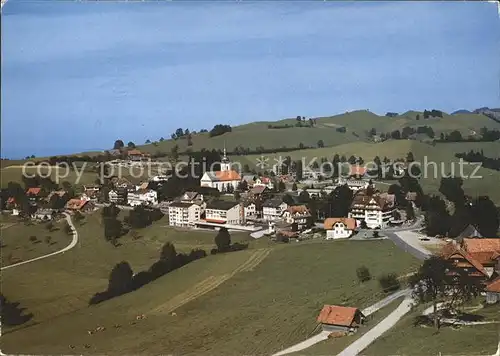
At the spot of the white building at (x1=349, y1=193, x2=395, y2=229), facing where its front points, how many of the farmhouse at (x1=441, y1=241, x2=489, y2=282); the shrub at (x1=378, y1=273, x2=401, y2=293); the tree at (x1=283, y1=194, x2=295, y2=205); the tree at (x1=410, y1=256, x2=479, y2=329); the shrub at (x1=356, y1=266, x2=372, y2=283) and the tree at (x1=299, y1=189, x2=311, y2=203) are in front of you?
4

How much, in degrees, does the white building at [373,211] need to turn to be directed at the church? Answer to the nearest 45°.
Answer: approximately 135° to its right

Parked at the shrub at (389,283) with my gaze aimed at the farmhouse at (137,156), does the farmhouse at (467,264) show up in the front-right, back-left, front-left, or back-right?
back-right

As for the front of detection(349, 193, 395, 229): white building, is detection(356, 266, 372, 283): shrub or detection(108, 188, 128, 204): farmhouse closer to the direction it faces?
the shrub

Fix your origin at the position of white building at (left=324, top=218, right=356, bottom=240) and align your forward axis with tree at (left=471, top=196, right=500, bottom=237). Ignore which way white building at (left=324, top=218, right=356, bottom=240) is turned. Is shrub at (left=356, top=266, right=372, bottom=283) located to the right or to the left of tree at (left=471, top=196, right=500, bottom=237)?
right

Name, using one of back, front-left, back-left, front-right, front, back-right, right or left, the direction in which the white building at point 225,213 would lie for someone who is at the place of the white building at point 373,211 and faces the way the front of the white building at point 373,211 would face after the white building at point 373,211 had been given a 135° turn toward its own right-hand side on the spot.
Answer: front-left

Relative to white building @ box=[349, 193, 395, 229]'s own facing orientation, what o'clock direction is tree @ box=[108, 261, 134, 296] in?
The tree is roughly at 2 o'clock from the white building.

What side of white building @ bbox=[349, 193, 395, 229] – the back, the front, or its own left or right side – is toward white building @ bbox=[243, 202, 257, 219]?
right

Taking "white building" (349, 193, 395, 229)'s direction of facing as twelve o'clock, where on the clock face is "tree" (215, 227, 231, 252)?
The tree is roughly at 2 o'clock from the white building.

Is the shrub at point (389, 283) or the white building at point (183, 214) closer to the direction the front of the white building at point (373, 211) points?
the shrub

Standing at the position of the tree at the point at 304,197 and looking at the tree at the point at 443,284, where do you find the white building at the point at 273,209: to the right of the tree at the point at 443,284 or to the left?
right

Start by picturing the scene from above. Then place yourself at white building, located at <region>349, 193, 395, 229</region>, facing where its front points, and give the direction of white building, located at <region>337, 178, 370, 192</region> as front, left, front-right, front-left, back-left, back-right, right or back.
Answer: back

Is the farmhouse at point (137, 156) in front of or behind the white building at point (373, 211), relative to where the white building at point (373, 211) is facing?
behind

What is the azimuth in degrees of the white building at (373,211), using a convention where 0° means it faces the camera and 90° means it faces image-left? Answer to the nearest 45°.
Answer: approximately 0°

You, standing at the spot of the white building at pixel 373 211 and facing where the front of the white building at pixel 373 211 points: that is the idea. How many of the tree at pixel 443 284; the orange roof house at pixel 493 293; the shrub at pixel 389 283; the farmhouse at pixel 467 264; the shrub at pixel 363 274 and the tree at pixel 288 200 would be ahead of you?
5
